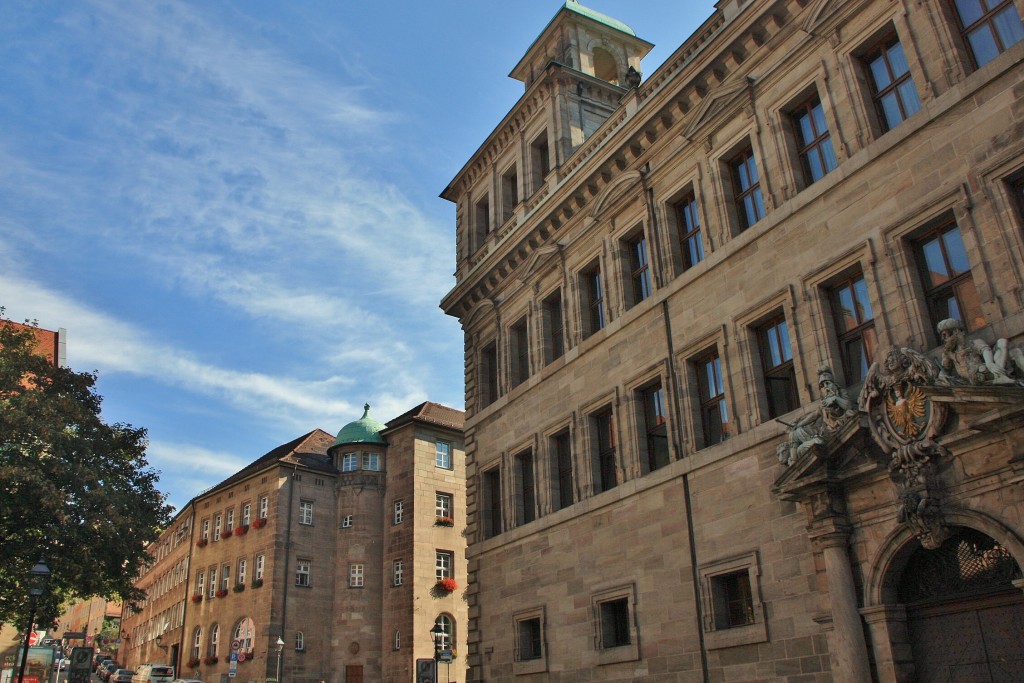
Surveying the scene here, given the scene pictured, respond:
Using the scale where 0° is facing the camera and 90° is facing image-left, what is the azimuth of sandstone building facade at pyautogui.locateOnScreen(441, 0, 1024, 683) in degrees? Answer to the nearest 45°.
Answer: approximately 45°

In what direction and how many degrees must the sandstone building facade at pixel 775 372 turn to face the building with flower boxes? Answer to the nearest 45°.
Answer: approximately 90° to its right

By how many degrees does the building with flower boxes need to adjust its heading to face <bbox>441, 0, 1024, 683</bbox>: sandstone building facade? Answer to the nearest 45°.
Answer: approximately 45° to its left

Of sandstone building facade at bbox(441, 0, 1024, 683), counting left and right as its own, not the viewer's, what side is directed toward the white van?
right

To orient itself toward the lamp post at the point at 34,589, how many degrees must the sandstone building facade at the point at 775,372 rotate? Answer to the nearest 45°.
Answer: approximately 45° to its right
